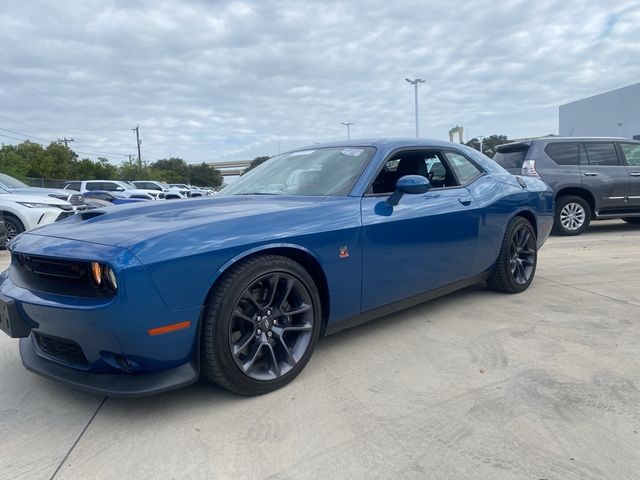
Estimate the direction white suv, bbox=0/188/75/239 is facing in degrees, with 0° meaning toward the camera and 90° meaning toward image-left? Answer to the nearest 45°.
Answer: approximately 315°

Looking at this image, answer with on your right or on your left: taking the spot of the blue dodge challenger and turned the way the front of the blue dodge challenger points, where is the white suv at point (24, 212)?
on your right

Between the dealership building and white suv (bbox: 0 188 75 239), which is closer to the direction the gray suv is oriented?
the dealership building

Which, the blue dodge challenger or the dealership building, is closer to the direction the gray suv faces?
the dealership building

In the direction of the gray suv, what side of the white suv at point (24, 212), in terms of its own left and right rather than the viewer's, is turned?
front

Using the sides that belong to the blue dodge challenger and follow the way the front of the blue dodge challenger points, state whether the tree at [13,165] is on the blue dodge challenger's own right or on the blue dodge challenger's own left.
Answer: on the blue dodge challenger's own right

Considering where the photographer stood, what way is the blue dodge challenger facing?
facing the viewer and to the left of the viewer

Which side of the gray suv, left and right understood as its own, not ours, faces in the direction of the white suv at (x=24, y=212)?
back

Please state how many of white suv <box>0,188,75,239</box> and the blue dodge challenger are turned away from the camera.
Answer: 0

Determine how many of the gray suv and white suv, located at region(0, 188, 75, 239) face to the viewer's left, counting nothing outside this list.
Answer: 0

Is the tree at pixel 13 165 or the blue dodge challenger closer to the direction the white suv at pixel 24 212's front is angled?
the blue dodge challenger

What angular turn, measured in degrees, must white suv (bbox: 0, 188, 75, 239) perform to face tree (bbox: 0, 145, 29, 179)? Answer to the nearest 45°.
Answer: approximately 135° to its left

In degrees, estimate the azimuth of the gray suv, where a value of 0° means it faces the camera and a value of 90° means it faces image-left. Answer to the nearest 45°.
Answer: approximately 225°
